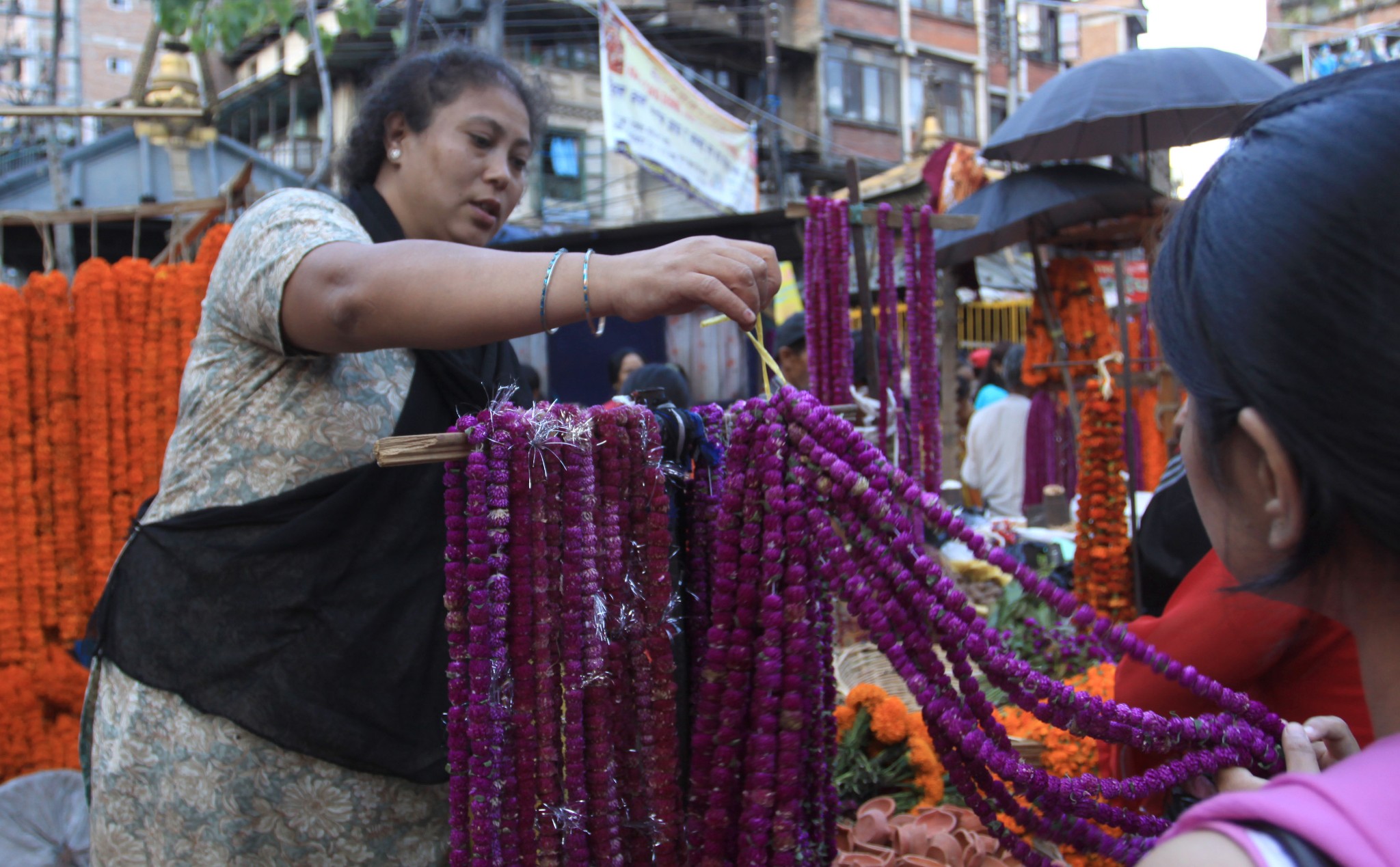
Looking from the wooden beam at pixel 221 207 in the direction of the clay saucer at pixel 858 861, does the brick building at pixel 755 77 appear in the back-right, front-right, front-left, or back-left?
back-left

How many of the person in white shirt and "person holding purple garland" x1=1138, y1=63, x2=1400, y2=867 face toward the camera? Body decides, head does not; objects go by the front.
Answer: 0

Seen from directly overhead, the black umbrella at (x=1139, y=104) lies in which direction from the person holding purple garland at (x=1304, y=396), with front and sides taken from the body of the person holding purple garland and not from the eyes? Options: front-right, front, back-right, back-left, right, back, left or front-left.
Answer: front-right

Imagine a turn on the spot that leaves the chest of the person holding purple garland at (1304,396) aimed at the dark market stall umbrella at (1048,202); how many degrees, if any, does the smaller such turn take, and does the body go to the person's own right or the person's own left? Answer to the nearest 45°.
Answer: approximately 45° to the person's own right

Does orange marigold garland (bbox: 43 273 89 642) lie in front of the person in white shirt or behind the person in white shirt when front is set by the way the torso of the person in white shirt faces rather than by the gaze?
behind

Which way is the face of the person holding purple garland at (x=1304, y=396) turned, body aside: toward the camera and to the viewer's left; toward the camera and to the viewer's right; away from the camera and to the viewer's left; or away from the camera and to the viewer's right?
away from the camera and to the viewer's left

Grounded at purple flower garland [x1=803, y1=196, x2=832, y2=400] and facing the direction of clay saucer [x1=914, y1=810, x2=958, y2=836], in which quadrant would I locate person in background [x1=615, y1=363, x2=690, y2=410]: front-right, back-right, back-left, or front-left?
back-right

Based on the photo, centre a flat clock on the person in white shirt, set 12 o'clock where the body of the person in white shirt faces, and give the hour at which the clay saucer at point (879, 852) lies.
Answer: The clay saucer is roughly at 6 o'clock from the person in white shirt.

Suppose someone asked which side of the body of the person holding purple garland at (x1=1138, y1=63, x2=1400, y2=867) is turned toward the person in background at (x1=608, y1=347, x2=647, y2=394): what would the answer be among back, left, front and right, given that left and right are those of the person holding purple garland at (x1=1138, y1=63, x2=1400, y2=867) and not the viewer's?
front

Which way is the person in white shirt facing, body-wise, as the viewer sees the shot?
away from the camera

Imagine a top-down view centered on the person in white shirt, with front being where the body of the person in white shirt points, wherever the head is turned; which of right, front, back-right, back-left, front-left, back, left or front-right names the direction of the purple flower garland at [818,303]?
back

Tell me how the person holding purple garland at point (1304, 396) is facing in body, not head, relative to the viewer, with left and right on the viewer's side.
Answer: facing away from the viewer and to the left of the viewer
